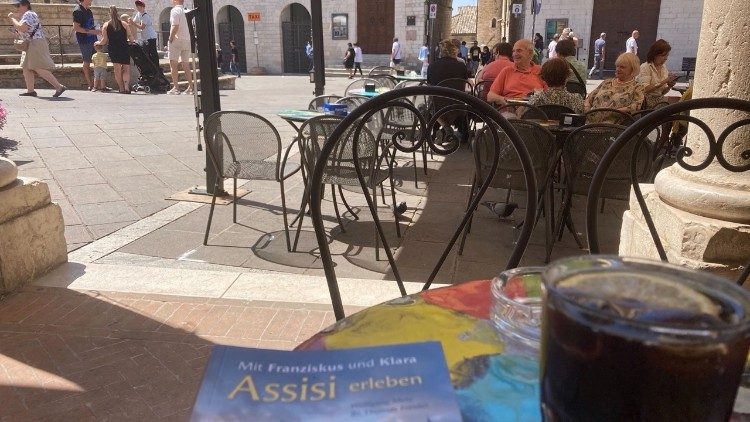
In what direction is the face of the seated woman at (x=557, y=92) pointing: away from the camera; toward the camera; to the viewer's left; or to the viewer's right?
away from the camera

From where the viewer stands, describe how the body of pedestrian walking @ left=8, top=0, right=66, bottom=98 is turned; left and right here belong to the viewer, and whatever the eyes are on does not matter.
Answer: facing to the left of the viewer

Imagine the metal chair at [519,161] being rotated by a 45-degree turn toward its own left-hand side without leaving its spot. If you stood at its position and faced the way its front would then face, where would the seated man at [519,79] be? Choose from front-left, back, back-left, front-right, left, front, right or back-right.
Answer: right

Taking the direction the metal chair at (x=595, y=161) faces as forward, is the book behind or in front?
behind

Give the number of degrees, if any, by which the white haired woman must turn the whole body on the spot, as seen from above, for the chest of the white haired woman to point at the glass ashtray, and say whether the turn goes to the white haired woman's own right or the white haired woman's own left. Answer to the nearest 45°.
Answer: approximately 45° to the white haired woman's own left

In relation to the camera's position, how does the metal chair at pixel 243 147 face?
facing away from the viewer and to the right of the viewer

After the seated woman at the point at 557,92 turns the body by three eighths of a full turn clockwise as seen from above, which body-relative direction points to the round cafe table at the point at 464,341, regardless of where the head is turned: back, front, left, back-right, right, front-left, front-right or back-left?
front-right

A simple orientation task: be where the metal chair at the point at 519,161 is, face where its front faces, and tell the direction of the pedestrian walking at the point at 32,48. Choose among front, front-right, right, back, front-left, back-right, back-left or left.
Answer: front

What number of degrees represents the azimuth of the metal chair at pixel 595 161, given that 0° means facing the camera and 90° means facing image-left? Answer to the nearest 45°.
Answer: approximately 225°

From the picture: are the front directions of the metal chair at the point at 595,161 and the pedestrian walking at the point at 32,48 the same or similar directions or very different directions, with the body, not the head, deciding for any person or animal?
very different directions

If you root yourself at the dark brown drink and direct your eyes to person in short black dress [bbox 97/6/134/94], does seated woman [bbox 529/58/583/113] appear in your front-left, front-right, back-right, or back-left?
front-right

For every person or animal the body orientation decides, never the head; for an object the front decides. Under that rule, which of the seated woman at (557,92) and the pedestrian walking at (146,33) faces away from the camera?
the seated woman

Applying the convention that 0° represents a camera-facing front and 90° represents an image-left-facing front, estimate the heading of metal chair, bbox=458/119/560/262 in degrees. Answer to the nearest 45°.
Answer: approximately 135°
